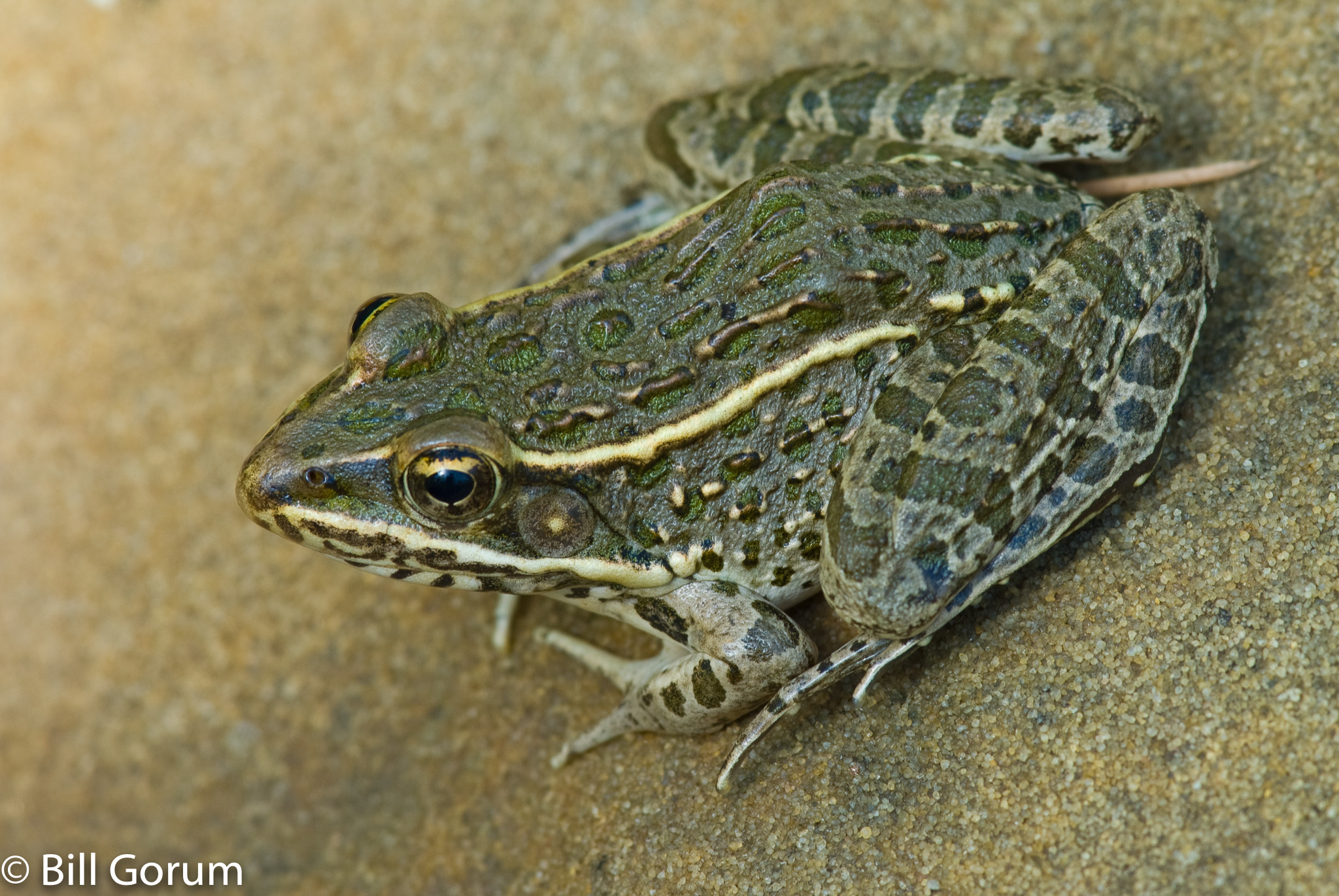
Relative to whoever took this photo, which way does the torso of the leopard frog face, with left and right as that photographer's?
facing the viewer and to the left of the viewer
